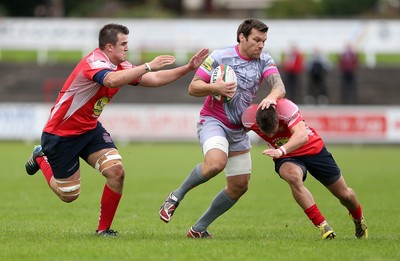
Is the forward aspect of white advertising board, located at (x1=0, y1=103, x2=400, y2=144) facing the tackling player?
yes

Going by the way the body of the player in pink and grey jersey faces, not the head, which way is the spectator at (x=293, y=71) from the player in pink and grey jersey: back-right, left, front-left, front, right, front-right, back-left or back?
back-left

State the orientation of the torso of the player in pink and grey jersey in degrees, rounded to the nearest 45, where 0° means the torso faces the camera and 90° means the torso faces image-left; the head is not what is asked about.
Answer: approximately 315°

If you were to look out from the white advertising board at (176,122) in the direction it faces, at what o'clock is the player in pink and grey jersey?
The player in pink and grey jersey is roughly at 12 o'clock from the white advertising board.

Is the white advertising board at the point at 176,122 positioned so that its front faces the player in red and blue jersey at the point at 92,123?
yes

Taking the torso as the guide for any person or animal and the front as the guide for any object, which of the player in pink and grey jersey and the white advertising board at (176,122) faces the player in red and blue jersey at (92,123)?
the white advertising board

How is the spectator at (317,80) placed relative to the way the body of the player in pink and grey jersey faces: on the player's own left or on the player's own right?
on the player's own left

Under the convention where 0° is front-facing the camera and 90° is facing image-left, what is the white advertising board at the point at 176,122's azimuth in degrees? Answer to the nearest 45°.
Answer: approximately 0°

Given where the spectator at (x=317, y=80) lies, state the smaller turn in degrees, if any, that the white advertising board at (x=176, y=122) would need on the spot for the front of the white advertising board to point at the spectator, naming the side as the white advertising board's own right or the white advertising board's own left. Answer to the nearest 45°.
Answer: approximately 135° to the white advertising board's own left

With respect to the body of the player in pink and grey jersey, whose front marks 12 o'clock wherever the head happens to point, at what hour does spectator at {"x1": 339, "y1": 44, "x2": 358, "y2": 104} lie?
The spectator is roughly at 8 o'clock from the player in pink and grey jersey.

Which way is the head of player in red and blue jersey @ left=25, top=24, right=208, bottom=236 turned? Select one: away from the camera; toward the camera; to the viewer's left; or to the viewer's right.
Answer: to the viewer's right
